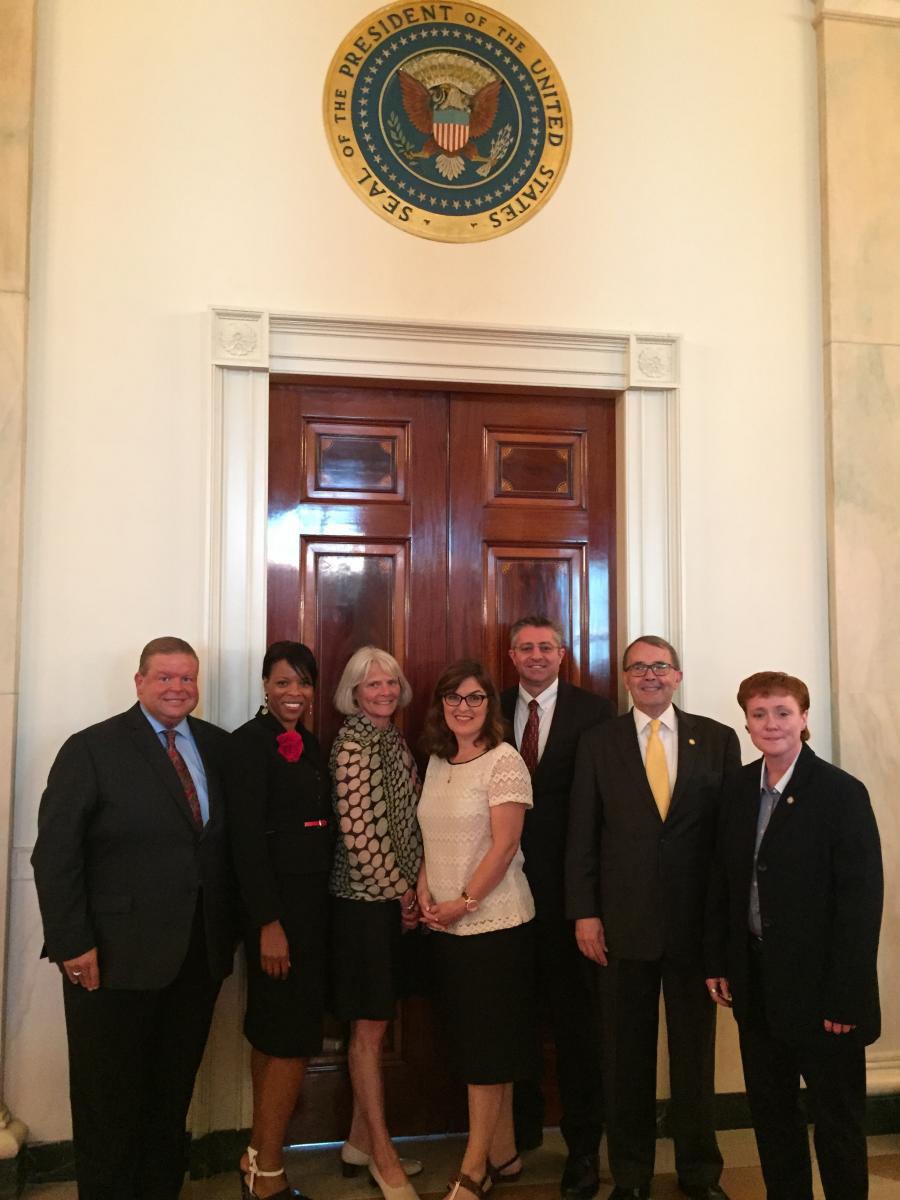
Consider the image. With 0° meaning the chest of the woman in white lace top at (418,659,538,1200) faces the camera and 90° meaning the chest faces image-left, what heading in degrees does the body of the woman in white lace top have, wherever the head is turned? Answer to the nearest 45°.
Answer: approximately 45°

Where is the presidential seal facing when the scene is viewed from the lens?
facing the viewer

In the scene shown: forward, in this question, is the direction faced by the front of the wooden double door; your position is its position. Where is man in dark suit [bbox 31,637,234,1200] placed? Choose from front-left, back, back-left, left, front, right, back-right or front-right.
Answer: front-right

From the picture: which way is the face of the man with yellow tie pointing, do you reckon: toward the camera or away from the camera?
toward the camera

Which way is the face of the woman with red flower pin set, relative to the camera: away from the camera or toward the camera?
toward the camera

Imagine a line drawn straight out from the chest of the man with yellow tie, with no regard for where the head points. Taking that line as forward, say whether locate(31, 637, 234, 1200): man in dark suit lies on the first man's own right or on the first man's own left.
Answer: on the first man's own right

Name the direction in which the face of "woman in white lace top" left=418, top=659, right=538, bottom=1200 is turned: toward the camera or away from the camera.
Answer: toward the camera

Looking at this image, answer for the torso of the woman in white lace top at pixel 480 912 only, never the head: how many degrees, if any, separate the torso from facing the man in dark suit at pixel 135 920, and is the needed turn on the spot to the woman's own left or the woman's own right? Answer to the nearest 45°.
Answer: approximately 45° to the woman's own right

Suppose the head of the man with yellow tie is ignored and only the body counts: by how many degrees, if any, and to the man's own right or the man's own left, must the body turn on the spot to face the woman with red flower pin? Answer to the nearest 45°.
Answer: approximately 90° to the man's own right

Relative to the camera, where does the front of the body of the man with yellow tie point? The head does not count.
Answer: toward the camera

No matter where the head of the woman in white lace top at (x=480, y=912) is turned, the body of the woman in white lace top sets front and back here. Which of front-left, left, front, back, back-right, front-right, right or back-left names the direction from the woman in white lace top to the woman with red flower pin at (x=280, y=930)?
front-right
